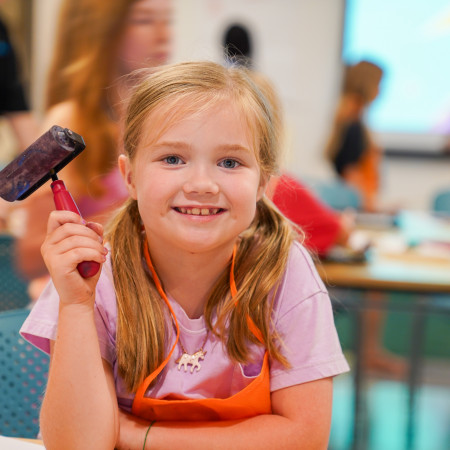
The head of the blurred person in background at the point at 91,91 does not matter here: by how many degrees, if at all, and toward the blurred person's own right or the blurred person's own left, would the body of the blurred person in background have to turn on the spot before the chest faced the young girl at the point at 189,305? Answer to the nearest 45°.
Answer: approximately 45° to the blurred person's own right

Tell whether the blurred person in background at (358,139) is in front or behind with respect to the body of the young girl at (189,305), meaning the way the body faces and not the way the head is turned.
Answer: behind

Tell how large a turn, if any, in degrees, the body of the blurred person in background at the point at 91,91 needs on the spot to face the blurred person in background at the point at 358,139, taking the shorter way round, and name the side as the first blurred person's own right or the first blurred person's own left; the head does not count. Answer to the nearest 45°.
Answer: approximately 90° to the first blurred person's own left

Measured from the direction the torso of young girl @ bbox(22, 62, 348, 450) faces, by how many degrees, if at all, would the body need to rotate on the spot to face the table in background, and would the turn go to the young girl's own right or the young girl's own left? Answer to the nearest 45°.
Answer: approximately 135° to the young girl's own left

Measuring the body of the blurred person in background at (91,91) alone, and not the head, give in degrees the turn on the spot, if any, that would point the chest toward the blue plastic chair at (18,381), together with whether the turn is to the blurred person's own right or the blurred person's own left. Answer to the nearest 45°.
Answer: approximately 45° to the blurred person's own right

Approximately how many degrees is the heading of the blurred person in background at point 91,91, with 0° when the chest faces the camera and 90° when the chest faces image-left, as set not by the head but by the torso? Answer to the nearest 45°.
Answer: approximately 315°

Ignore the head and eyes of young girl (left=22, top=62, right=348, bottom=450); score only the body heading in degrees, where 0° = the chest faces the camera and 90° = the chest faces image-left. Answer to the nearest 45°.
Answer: approximately 0°

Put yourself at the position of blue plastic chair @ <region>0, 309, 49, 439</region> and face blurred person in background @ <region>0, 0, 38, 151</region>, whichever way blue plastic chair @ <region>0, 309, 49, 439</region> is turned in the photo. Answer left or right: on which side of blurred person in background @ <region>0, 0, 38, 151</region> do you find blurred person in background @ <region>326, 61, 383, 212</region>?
right

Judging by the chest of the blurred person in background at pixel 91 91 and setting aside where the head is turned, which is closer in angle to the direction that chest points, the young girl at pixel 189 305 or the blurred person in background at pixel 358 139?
the young girl
